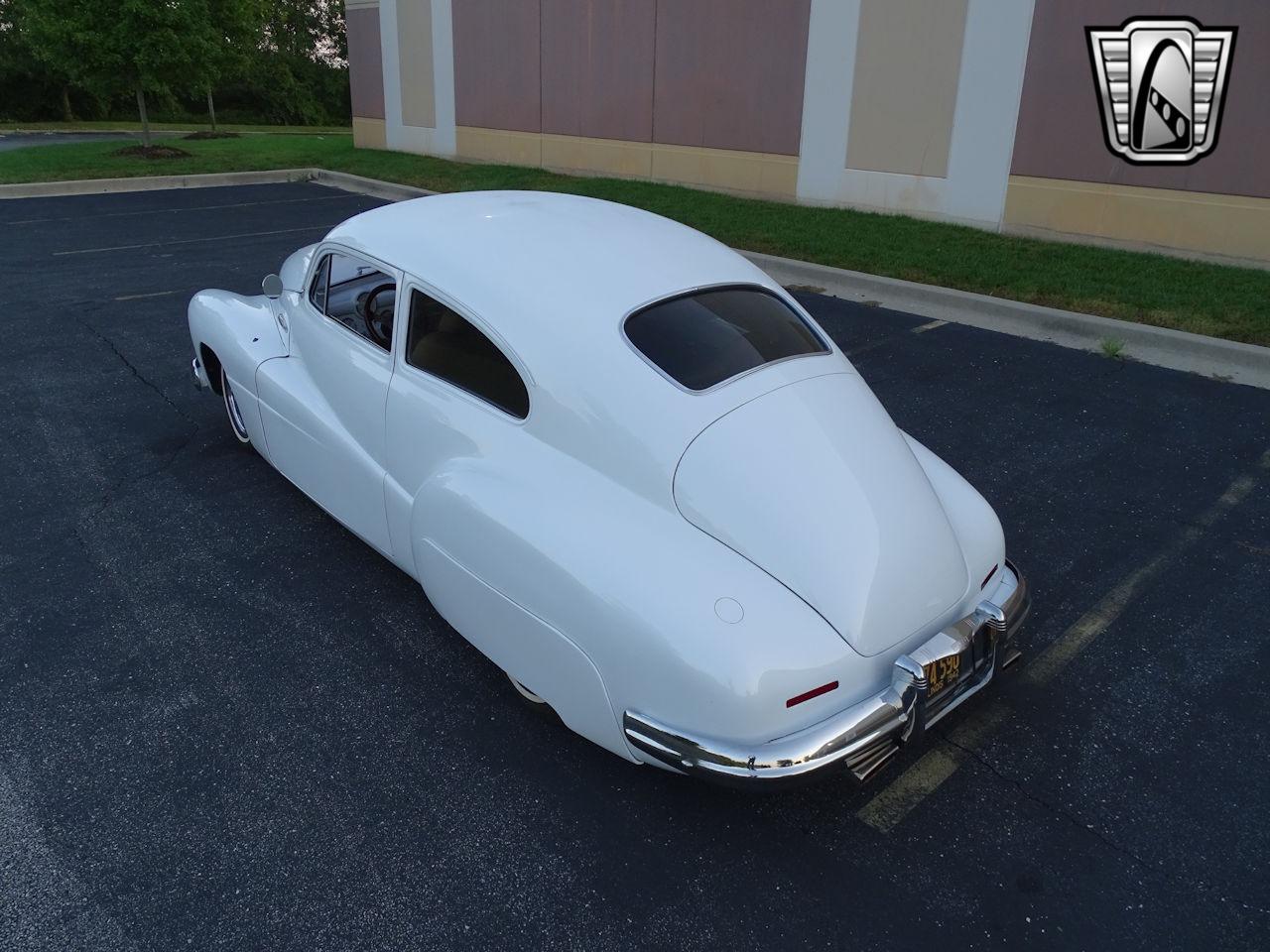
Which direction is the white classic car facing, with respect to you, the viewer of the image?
facing away from the viewer and to the left of the viewer

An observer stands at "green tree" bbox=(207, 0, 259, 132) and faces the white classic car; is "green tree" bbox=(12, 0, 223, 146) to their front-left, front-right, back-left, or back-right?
front-right

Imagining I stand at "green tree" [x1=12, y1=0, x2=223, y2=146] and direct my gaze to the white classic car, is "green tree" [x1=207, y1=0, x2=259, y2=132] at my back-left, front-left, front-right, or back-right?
back-left

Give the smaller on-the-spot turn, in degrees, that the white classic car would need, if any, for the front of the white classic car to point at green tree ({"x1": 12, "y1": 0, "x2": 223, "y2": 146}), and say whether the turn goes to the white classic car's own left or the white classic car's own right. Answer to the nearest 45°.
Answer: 0° — it already faces it

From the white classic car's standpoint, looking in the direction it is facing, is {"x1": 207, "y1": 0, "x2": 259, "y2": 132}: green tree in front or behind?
in front
